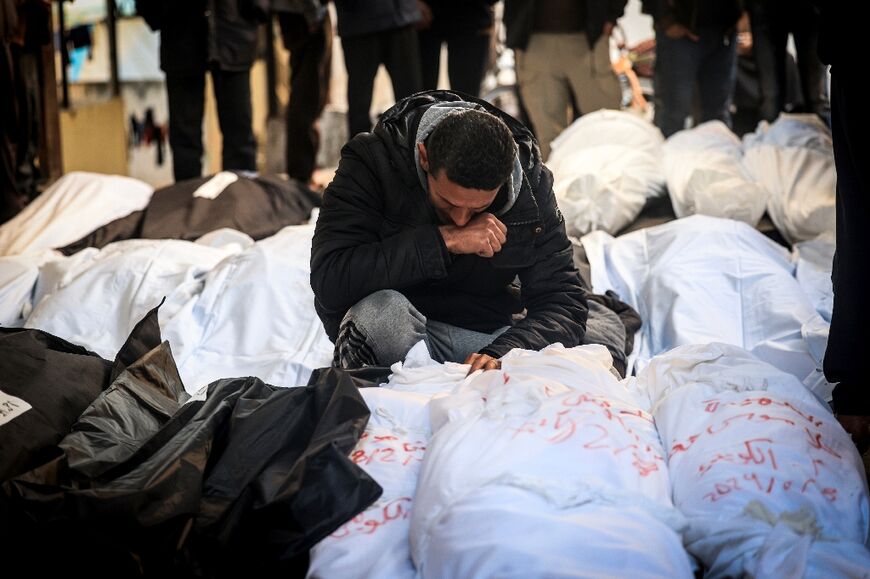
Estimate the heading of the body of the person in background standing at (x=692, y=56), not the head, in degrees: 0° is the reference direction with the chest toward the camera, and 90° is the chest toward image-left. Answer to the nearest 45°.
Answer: approximately 0°

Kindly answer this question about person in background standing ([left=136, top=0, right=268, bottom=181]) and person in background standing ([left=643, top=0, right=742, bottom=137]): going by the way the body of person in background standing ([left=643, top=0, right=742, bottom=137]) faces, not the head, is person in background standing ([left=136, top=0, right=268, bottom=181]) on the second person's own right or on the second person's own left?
on the second person's own right

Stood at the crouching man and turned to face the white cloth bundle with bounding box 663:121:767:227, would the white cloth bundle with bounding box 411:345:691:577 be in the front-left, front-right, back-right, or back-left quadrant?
back-right

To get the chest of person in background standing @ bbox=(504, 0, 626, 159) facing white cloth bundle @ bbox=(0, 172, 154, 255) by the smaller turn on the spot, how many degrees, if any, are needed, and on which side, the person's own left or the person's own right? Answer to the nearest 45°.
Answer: approximately 45° to the person's own right

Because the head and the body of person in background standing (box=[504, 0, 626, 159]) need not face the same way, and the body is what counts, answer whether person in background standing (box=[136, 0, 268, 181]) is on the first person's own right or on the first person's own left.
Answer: on the first person's own right

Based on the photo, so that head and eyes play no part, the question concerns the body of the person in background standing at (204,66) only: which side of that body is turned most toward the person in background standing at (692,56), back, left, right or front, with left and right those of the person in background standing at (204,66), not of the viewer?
left

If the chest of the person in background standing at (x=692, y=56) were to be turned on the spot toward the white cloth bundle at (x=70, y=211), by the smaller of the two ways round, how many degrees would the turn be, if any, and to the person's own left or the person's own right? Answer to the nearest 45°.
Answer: approximately 45° to the person's own right

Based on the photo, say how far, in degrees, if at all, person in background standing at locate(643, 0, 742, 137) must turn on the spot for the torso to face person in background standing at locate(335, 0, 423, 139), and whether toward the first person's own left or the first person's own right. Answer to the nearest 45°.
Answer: approximately 45° to the first person's own right

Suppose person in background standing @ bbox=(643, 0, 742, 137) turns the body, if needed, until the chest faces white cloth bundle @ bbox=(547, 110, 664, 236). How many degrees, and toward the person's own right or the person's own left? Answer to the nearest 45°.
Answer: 0° — they already face it

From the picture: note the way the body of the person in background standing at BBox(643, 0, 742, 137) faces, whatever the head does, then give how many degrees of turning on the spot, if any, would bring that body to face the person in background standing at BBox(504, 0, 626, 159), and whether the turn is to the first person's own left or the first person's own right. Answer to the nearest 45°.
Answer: approximately 90° to the first person's own right

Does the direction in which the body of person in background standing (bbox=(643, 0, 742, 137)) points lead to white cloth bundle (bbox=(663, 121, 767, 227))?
yes
